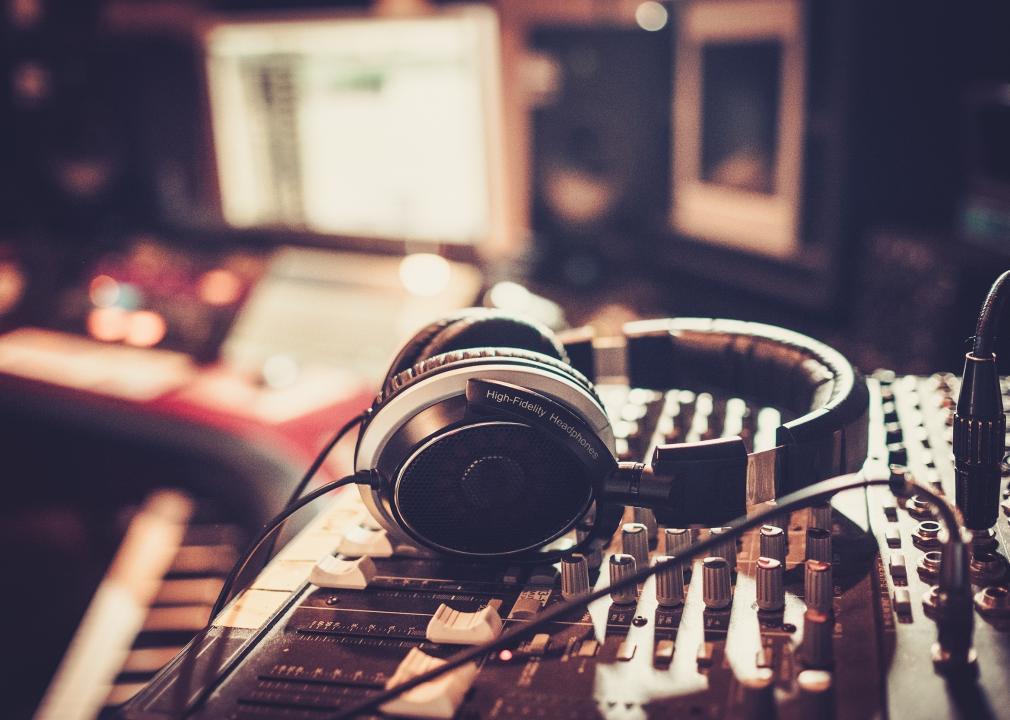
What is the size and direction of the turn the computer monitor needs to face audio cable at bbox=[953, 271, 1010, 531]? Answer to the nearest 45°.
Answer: approximately 45° to its left

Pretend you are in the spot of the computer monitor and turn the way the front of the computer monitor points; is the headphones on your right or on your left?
on your left

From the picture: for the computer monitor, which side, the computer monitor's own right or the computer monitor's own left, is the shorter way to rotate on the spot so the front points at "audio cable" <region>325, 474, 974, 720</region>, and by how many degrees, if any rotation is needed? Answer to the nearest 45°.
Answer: approximately 45° to the computer monitor's own left

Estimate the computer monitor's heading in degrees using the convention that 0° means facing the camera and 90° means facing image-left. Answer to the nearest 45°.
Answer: approximately 45°

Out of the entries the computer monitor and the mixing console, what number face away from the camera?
0
